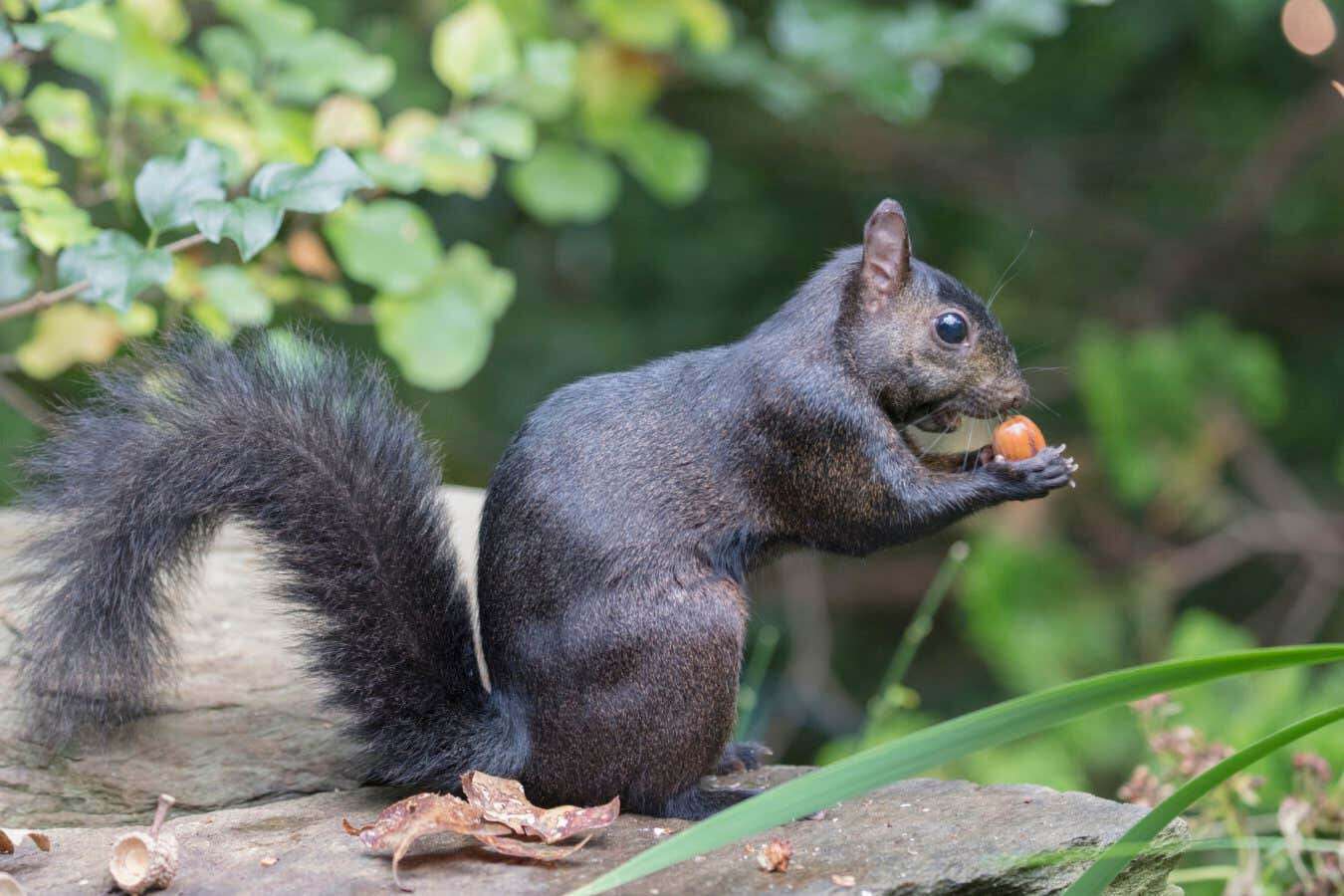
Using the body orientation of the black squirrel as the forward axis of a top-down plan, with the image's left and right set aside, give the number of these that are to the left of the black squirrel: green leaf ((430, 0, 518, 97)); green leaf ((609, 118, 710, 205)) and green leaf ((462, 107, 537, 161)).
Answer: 3

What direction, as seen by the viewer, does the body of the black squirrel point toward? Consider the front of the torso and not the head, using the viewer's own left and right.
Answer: facing to the right of the viewer

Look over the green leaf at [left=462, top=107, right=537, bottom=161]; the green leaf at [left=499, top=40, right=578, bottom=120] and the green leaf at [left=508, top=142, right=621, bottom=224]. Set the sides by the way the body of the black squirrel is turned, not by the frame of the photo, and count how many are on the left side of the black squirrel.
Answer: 3

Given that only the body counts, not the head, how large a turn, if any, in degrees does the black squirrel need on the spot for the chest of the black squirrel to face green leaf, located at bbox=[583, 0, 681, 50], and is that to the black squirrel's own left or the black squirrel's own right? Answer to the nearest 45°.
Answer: approximately 90° to the black squirrel's own left

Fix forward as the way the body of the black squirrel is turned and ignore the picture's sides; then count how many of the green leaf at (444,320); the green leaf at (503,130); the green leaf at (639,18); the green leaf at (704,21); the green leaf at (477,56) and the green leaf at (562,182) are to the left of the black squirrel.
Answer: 6

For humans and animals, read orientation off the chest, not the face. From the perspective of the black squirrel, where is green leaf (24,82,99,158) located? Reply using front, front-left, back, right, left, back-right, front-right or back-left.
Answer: back-left

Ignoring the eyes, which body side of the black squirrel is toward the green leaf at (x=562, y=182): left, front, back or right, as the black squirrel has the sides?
left

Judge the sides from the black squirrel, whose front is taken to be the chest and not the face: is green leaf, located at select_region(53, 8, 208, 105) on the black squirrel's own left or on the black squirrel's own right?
on the black squirrel's own left

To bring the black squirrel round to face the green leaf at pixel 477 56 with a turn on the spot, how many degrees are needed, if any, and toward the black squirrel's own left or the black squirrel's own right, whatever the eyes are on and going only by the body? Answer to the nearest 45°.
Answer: approximately 90° to the black squirrel's own left

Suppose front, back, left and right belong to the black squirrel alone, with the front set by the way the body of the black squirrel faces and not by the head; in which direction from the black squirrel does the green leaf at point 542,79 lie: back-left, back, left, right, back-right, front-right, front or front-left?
left

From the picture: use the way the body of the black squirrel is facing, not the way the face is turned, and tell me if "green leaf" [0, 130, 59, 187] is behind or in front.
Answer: behind
